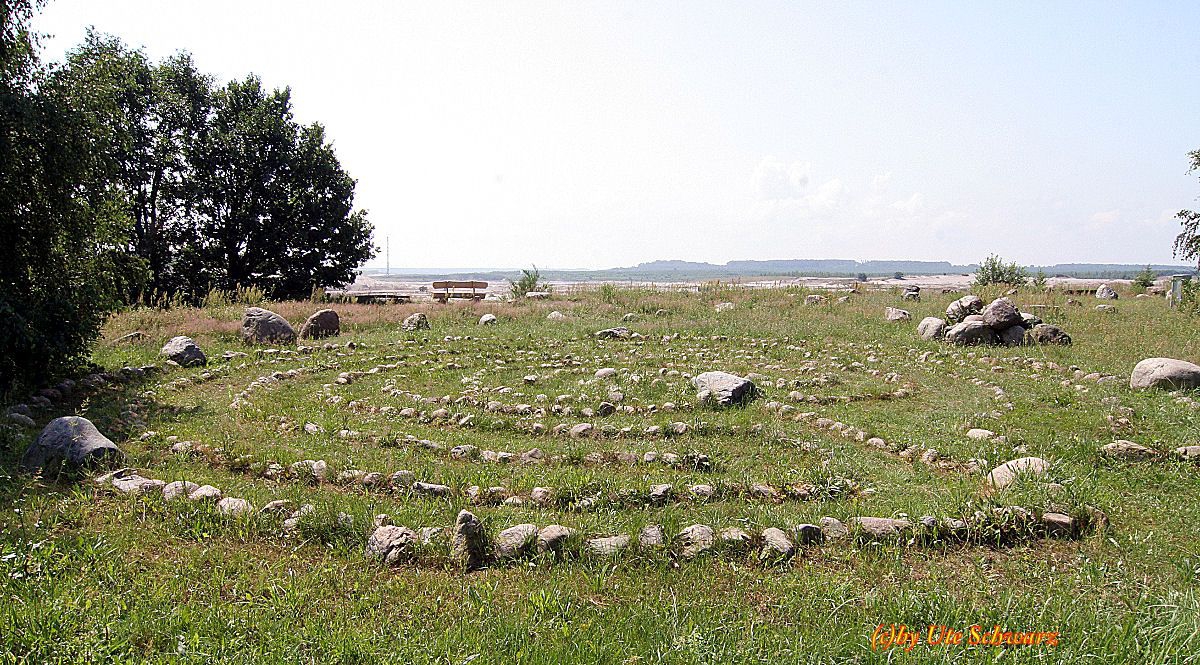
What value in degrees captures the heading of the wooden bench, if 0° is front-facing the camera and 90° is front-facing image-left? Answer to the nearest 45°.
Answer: approximately 180°

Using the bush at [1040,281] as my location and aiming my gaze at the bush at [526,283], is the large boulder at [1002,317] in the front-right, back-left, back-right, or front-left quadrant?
front-left

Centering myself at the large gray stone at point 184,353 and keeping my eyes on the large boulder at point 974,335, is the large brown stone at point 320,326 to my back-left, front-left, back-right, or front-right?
front-left

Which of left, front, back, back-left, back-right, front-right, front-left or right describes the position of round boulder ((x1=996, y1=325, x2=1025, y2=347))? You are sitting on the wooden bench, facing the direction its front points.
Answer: back-right

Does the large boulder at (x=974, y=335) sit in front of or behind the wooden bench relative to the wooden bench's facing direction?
behind

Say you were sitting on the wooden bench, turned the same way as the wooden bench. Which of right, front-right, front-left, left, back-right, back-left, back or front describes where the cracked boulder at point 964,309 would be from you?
back-right

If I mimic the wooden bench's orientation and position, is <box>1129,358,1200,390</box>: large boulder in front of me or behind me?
behind

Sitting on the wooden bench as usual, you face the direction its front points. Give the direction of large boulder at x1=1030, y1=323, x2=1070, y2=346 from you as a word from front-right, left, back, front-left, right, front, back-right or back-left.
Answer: back-right

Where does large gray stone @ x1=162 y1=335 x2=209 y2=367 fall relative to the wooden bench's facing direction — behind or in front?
behind

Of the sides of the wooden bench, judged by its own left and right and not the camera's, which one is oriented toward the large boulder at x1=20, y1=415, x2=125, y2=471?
back

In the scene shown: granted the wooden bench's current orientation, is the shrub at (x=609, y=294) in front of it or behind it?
behind

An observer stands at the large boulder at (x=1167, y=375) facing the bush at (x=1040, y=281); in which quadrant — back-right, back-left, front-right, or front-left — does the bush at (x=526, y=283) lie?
front-left

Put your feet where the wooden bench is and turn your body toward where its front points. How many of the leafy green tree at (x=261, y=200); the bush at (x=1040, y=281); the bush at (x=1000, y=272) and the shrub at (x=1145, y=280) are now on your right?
3

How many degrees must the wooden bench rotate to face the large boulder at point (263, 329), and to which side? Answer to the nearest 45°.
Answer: approximately 180°

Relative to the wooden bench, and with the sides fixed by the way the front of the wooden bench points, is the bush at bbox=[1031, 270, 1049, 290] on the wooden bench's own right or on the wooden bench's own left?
on the wooden bench's own right

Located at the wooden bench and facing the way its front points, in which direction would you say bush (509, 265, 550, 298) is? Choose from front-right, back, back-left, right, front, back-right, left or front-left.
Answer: back-right

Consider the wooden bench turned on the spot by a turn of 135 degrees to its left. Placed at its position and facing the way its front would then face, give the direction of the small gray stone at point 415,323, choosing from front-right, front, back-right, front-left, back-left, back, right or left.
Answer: front-left
